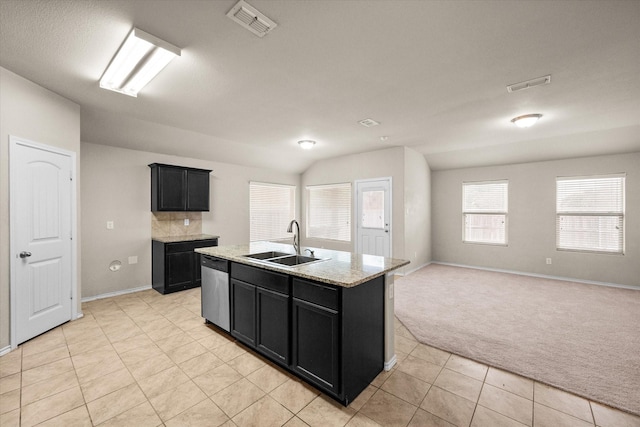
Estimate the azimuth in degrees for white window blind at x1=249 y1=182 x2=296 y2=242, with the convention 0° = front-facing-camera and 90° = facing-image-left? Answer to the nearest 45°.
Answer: approximately 315°

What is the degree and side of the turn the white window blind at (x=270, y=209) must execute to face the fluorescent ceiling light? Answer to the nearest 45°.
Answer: approximately 45° to its right

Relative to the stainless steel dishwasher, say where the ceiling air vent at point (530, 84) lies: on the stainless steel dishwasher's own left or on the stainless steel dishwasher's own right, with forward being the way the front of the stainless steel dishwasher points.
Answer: on the stainless steel dishwasher's own left

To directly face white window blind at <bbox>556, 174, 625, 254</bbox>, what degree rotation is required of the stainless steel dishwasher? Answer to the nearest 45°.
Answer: approximately 135° to its left

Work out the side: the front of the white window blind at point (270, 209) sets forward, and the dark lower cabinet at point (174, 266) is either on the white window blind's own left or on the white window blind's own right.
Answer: on the white window blind's own right

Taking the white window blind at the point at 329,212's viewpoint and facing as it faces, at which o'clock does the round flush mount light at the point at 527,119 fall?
The round flush mount light is roughly at 9 o'clock from the white window blind.

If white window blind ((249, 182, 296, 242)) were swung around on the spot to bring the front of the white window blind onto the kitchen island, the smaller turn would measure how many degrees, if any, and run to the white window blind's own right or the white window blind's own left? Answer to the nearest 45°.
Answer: approximately 45° to the white window blind's own right

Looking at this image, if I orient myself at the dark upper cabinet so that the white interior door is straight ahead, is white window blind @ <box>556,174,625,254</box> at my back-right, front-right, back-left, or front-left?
back-left
